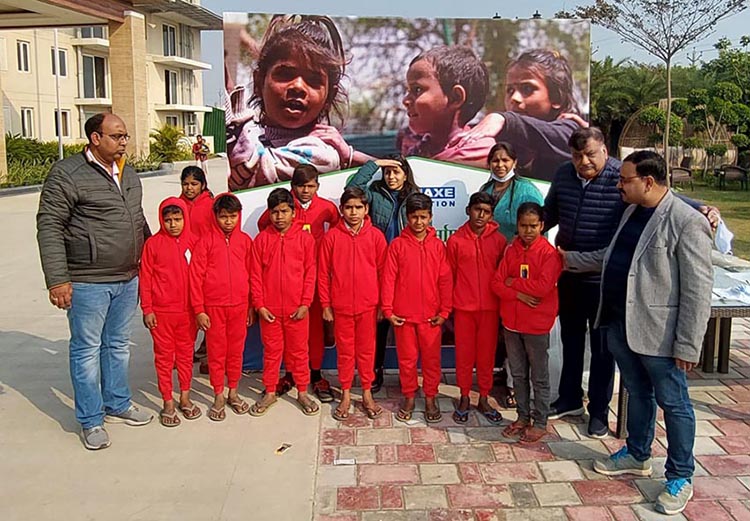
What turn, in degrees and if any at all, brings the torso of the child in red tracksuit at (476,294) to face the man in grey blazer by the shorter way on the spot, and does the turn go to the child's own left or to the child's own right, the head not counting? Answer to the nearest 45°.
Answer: approximately 45° to the child's own left

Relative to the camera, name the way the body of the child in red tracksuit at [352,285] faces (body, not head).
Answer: toward the camera

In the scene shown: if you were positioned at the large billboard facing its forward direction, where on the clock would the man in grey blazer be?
The man in grey blazer is roughly at 11 o'clock from the large billboard.

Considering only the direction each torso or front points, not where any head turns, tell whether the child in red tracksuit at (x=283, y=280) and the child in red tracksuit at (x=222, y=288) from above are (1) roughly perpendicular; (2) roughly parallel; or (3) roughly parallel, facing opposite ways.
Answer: roughly parallel

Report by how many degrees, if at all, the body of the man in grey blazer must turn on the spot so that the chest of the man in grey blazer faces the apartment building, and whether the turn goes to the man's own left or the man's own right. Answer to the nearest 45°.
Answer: approximately 90° to the man's own right

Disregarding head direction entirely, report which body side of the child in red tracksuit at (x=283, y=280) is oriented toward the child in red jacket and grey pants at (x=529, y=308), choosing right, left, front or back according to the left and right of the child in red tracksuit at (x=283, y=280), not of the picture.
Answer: left

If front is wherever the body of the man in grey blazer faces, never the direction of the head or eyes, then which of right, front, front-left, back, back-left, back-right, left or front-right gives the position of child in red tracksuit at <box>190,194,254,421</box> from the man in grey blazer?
front-right

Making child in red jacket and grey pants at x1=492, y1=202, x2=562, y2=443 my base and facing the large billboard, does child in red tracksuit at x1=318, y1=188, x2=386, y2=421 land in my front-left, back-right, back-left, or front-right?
front-left

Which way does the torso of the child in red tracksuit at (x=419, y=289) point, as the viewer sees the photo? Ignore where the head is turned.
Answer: toward the camera

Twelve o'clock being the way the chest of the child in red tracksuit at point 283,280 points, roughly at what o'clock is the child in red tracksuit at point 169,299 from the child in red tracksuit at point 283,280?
the child in red tracksuit at point 169,299 is roughly at 3 o'clock from the child in red tracksuit at point 283,280.

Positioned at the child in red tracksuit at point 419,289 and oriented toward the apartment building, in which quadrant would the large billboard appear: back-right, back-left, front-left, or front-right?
front-right

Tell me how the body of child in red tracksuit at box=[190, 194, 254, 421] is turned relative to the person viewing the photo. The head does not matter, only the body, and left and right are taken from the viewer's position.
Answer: facing the viewer

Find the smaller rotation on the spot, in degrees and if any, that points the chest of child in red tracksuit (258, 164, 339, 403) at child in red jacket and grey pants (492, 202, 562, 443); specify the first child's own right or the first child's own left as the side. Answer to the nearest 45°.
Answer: approximately 45° to the first child's own left
